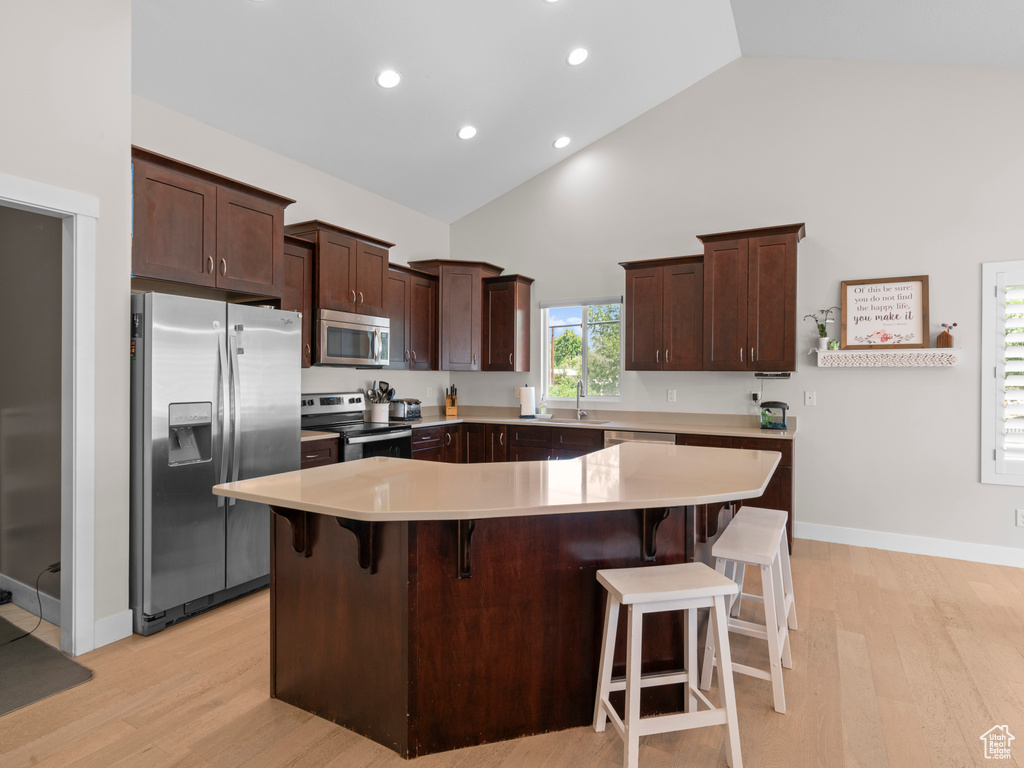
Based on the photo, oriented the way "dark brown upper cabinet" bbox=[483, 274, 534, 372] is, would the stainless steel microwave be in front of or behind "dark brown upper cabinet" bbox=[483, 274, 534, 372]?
in front

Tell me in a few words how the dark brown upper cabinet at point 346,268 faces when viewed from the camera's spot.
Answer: facing the viewer and to the right of the viewer

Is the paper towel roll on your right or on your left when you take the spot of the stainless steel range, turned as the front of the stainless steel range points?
on your left

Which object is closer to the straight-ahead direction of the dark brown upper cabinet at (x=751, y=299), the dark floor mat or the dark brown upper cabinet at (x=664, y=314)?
the dark floor mat

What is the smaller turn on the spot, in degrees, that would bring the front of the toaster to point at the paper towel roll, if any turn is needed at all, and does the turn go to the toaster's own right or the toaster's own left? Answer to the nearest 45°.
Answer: approximately 45° to the toaster's own left

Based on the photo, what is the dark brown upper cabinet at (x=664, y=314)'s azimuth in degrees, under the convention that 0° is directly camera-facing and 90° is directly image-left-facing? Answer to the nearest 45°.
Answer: approximately 0°

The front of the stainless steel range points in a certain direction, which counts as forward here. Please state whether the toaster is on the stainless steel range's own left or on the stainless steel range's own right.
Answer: on the stainless steel range's own left

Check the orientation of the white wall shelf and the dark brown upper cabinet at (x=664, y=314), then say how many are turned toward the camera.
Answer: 2

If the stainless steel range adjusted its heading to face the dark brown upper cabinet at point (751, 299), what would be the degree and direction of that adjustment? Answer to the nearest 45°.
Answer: approximately 45° to its left

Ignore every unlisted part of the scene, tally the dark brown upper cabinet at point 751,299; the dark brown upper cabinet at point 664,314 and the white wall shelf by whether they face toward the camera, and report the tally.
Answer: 3

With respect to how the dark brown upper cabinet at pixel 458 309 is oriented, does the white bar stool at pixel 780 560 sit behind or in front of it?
in front
